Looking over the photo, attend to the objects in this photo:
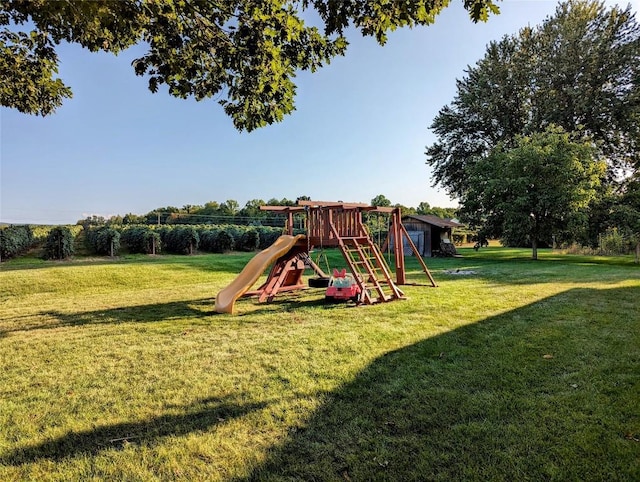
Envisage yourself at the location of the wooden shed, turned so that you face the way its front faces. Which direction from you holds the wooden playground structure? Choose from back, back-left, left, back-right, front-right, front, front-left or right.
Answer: front-right

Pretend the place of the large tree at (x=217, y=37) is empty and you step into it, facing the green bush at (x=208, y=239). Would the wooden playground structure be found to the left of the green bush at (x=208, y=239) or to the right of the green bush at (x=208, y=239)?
right

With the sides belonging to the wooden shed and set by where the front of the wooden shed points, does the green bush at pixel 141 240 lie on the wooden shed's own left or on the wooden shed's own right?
on the wooden shed's own right

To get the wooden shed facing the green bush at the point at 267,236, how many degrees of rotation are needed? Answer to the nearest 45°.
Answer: approximately 135° to its right

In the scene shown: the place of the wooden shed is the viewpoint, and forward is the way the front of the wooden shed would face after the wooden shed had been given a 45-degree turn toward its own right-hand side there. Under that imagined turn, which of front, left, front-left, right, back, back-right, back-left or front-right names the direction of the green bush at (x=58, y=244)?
front-right

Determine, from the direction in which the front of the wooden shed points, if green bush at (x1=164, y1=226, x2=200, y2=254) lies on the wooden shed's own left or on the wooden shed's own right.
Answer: on the wooden shed's own right

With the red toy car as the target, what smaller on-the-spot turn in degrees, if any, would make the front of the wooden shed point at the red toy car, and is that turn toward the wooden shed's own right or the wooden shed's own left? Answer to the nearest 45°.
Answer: approximately 45° to the wooden shed's own right

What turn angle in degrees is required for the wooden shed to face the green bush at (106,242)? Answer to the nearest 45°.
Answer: approximately 90° to its right
